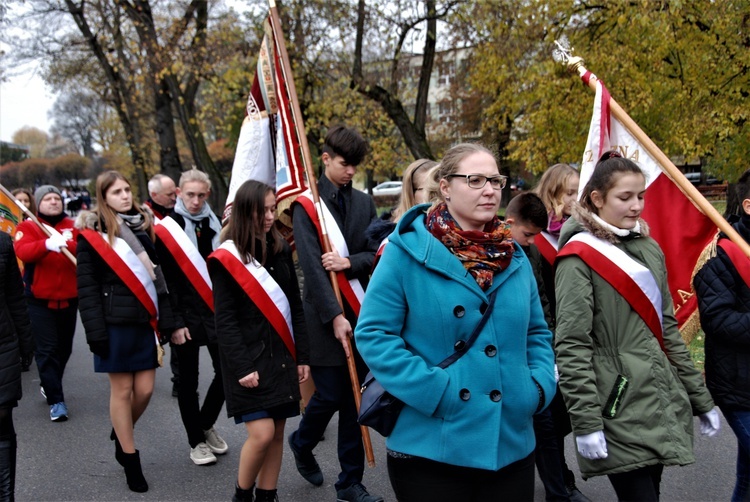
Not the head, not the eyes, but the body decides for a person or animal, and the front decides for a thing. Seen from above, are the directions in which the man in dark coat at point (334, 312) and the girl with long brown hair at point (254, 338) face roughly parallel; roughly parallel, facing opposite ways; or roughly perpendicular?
roughly parallel

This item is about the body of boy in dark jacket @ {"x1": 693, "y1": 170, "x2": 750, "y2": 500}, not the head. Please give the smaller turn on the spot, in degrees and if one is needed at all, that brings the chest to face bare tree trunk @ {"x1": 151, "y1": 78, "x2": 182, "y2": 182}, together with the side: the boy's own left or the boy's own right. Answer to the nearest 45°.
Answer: approximately 180°

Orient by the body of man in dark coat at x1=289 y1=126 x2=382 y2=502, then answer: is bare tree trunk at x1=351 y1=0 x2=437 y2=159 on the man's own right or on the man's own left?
on the man's own left

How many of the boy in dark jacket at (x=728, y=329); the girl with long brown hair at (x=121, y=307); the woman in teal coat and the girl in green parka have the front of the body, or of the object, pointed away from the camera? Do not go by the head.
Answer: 0

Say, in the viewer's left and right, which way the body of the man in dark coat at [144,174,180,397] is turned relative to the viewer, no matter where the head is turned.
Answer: facing the viewer and to the right of the viewer

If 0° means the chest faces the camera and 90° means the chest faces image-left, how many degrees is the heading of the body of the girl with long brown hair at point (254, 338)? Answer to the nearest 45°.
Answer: approximately 315°

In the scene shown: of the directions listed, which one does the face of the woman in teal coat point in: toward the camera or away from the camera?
toward the camera

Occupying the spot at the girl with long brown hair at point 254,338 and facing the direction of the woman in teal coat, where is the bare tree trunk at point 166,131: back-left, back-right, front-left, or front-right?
back-left

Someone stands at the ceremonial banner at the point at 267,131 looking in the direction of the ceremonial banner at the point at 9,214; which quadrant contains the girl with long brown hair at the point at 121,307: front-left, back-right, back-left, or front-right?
front-left

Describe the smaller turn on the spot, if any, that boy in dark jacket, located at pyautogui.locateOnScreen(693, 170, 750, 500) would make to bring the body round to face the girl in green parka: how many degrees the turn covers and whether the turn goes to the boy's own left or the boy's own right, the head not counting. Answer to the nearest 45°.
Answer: approximately 90° to the boy's own right
